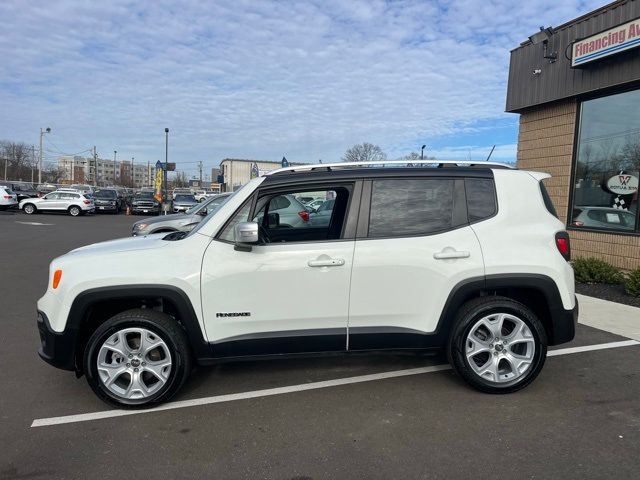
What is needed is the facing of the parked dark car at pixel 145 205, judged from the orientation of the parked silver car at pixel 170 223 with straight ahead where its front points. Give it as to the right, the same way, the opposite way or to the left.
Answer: to the left

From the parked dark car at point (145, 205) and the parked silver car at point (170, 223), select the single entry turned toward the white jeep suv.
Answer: the parked dark car

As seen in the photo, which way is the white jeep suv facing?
to the viewer's left

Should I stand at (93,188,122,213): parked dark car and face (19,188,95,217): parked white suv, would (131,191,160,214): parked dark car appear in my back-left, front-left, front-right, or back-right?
back-left

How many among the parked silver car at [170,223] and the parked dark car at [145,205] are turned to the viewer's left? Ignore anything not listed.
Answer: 1

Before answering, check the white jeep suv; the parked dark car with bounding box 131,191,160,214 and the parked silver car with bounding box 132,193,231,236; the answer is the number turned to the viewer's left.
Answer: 2

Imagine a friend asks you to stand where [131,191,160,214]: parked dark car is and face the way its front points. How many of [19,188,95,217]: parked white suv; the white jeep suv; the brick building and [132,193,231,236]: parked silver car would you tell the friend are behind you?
0

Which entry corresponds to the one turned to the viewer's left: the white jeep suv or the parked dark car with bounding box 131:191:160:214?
the white jeep suv

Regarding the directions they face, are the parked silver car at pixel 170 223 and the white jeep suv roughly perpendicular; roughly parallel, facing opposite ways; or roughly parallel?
roughly parallel

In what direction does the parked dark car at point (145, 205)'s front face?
toward the camera

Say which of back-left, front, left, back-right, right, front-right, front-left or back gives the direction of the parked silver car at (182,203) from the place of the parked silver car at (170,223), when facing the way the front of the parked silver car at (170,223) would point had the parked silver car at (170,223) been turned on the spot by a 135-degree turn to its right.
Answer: front-left

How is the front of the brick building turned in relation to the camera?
facing the viewer and to the left of the viewer

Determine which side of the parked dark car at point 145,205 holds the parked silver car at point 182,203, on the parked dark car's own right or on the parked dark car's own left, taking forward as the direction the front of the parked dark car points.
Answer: on the parked dark car's own left

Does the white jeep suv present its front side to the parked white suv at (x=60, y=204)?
no

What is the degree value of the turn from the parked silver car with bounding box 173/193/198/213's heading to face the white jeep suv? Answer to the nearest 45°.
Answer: approximately 45° to its left

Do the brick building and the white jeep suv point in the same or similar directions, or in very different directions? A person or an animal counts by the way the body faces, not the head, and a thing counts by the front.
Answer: same or similar directions

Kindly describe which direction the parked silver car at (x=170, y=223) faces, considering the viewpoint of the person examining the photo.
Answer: facing to the left of the viewer
